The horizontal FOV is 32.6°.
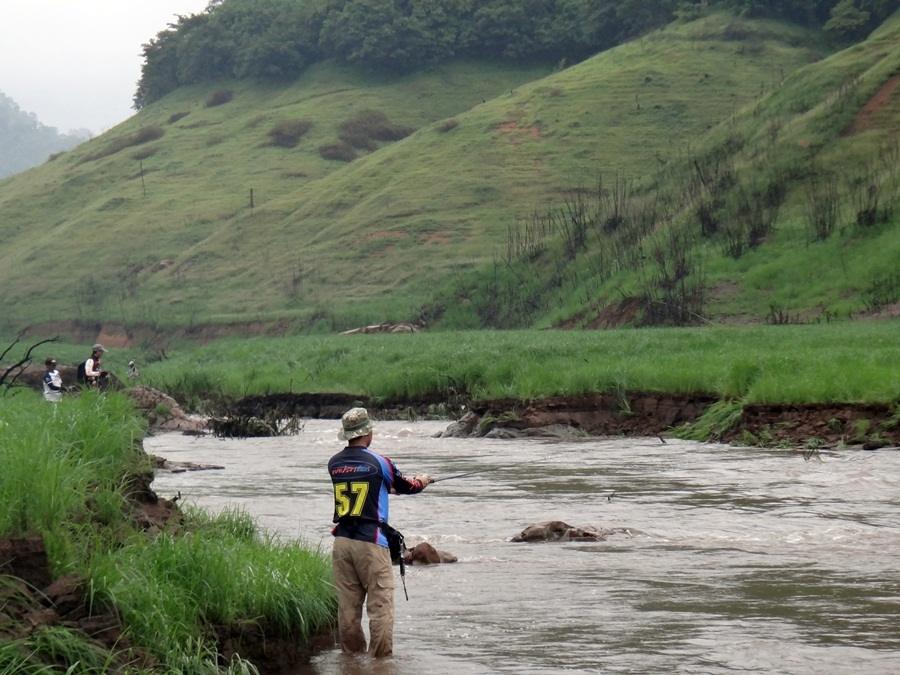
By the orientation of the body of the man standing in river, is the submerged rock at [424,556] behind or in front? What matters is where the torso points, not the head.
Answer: in front

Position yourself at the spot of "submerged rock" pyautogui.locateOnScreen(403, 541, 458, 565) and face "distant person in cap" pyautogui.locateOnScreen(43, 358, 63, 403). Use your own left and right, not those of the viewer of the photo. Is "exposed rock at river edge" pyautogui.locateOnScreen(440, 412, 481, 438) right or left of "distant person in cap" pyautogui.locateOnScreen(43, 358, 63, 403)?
right

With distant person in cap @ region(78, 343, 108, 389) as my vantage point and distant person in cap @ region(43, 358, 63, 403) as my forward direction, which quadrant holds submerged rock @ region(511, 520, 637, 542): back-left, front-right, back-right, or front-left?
front-left

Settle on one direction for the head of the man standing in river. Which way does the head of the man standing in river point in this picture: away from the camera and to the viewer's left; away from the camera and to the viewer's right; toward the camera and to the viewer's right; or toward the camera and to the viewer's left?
away from the camera and to the viewer's right

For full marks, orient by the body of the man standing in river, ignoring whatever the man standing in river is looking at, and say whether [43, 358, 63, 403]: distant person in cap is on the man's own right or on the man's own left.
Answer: on the man's own left

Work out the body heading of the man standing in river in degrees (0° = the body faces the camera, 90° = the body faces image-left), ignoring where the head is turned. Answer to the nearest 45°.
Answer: approximately 225°

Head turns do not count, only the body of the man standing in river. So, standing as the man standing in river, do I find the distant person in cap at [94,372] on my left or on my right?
on my left

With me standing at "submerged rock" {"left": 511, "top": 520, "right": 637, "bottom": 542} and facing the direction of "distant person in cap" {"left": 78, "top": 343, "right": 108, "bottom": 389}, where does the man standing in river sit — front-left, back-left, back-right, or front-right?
back-left

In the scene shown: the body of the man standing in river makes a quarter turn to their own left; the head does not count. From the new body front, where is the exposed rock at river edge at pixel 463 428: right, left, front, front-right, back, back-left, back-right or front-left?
front-right

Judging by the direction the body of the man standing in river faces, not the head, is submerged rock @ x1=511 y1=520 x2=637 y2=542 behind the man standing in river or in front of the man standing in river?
in front

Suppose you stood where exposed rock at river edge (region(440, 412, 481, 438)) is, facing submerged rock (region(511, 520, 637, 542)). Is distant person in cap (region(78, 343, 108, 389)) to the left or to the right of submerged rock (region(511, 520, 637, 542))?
right
